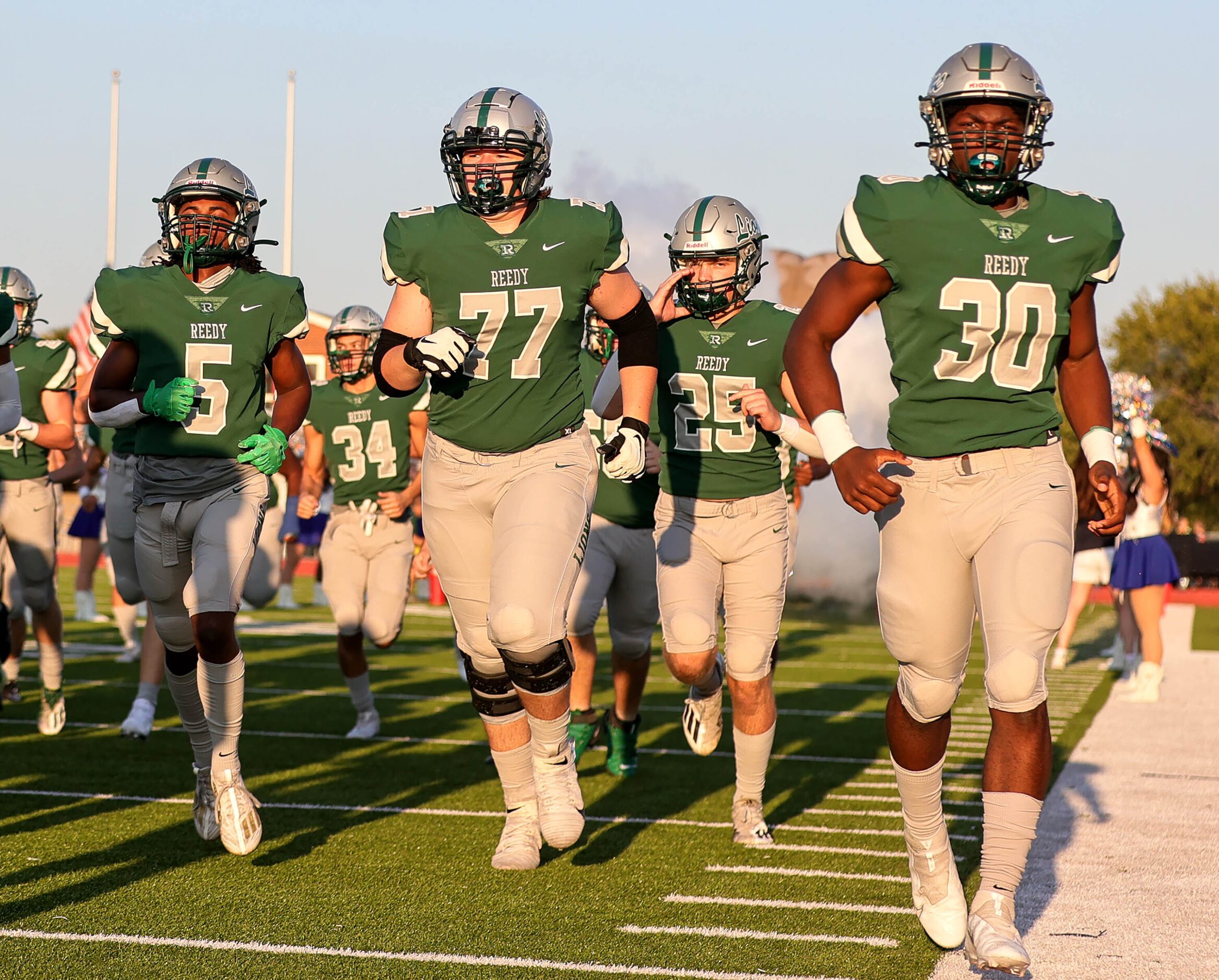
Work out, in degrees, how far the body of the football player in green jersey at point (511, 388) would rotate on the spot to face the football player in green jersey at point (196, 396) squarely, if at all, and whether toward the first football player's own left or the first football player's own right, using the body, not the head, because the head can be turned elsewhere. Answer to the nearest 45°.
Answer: approximately 135° to the first football player's own right

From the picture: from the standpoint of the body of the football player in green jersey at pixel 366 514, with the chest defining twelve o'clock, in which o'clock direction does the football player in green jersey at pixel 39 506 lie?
the football player in green jersey at pixel 39 506 is roughly at 3 o'clock from the football player in green jersey at pixel 366 514.

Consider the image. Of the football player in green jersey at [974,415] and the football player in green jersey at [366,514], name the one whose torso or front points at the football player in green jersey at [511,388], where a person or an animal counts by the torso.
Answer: the football player in green jersey at [366,514]

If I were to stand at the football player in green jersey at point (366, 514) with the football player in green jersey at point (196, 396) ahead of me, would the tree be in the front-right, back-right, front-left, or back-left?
back-left

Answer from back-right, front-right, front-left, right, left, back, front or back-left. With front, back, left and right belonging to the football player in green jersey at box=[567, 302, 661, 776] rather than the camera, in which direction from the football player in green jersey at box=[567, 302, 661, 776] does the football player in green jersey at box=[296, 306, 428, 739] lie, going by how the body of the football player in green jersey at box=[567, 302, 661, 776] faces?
back-right

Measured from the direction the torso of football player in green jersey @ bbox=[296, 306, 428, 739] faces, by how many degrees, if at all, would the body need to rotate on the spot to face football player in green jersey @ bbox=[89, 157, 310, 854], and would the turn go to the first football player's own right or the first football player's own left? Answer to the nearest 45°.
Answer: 0° — they already face them

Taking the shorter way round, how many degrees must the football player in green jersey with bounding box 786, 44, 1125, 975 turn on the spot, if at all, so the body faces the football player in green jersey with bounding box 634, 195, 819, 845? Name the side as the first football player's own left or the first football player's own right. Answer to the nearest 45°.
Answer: approximately 135° to the first football player's own right

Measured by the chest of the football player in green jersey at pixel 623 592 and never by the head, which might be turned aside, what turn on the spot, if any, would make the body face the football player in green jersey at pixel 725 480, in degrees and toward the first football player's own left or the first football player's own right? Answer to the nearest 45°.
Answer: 0° — they already face them

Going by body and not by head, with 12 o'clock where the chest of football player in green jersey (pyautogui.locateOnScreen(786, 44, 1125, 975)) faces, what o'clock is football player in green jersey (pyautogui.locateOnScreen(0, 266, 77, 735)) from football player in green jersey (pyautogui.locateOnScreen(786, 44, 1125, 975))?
football player in green jersey (pyautogui.locateOnScreen(0, 266, 77, 735)) is roughly at 4 o'clock from football player in green jersey (pyautogui.locateOnScreen(786, 44, 1125, 975)).
